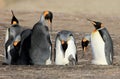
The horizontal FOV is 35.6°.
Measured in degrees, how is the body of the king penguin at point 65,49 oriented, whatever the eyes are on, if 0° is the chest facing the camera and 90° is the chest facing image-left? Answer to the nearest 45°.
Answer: approximately 0°

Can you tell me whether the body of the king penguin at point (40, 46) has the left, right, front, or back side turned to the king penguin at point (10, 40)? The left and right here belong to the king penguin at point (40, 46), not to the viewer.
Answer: left

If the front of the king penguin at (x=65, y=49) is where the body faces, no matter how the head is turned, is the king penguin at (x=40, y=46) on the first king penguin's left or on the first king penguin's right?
on the first king penguin's right

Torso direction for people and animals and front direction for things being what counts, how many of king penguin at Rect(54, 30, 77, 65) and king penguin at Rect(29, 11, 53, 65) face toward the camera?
1

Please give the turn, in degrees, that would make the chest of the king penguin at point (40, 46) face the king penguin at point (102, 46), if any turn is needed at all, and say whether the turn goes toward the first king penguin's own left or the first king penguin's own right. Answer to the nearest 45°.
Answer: approximately 45° to the first king penguin's own right

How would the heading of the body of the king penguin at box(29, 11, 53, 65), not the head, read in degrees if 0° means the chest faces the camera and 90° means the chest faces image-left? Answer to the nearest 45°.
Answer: approximately 225°

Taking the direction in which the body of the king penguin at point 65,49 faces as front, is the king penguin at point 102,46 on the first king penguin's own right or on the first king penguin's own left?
on the first king penguin's own left

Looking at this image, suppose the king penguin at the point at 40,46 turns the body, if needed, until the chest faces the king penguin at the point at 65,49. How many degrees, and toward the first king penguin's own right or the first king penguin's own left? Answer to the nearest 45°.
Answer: approximately 45° to the first king penguin's own right
